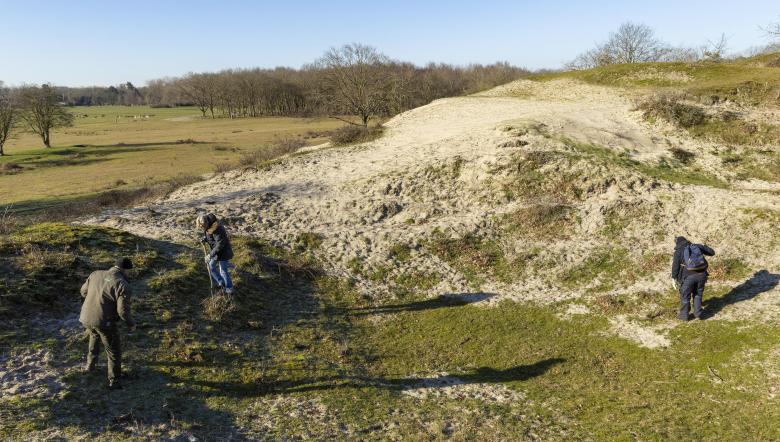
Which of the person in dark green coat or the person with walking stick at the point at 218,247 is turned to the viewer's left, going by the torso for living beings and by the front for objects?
the person with walking stick

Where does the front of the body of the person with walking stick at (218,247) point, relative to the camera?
to the viewer's left

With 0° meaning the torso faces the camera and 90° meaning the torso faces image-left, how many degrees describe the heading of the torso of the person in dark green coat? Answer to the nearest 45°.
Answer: approximately 225°

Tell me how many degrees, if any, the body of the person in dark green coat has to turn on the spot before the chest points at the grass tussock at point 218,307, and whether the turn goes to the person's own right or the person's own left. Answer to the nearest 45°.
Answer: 0° — they already face it

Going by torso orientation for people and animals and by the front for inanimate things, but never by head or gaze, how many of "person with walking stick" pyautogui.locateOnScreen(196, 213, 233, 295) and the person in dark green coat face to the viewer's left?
1

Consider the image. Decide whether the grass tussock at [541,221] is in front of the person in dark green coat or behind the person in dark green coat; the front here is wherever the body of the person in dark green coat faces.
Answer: in front

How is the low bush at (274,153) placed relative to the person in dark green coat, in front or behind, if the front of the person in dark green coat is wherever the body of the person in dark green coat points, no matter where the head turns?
in front

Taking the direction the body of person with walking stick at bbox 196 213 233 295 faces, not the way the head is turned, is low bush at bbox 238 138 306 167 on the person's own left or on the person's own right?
on the person's own right

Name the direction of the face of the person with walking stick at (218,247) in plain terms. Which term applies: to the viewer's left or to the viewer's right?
to the viewer's left

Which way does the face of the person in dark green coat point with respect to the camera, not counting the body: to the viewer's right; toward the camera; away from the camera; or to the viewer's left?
away from the camera

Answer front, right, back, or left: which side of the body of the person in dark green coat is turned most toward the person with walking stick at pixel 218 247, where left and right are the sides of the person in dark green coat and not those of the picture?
front

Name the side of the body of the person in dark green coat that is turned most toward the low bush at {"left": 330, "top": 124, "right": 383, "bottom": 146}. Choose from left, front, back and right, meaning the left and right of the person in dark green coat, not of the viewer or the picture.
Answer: front
